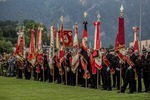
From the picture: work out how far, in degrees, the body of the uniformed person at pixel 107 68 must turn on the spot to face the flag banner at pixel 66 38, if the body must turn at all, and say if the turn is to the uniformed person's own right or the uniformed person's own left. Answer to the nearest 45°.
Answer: approximately 90° to the uniformed person's own right

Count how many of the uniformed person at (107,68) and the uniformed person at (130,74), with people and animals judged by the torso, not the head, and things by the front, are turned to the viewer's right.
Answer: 0

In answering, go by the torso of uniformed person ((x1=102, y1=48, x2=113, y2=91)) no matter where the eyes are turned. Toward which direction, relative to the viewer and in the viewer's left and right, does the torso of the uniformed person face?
facing the viewer and to the left of the viewer

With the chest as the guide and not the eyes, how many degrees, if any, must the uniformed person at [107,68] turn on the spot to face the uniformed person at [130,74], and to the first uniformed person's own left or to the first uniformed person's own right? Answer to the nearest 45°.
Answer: approximately 90° to the first uniformed person's own left

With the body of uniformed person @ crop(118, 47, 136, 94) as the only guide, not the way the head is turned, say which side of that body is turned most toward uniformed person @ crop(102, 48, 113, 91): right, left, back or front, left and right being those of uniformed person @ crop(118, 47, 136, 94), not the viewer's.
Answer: right

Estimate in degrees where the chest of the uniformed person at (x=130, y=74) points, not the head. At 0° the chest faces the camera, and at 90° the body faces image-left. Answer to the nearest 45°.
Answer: approximately 45°

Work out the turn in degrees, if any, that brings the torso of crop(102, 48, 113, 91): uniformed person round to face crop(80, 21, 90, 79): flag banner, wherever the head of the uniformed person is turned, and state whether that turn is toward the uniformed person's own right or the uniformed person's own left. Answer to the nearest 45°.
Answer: approximately 90° to the uniformed person's own right
